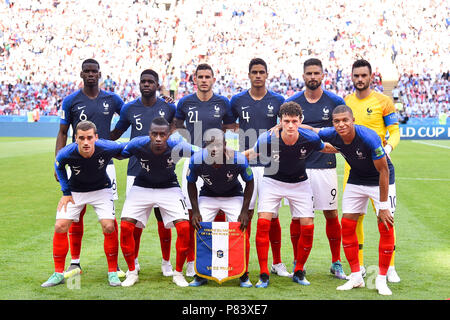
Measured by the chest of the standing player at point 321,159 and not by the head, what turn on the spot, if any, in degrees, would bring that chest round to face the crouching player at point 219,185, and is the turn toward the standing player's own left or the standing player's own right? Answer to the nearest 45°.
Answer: approximately 45° to the standing player's own right

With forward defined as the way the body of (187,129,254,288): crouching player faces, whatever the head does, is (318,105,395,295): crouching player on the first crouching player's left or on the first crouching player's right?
on the first crouching player's left

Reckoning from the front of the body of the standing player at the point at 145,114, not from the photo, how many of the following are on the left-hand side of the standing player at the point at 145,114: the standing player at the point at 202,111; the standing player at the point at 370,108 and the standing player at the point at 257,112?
3

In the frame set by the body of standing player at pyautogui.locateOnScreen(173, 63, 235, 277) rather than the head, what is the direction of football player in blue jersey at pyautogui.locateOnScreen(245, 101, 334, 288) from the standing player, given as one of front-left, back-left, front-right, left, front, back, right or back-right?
front-left

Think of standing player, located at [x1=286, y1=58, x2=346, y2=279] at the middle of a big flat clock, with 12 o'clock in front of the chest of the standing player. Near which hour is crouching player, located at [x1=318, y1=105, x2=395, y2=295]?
The crouching player is roughly at 11 o'clock from the standing player.

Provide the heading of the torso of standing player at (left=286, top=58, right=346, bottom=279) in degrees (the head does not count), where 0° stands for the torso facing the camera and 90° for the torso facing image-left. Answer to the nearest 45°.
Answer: approximately 0°

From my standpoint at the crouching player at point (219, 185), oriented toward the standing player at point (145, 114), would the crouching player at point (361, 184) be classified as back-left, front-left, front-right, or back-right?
back-right

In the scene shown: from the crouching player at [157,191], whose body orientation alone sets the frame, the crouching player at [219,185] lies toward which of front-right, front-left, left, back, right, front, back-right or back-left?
left
